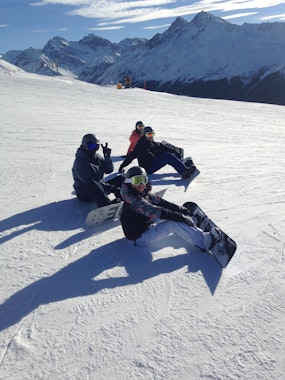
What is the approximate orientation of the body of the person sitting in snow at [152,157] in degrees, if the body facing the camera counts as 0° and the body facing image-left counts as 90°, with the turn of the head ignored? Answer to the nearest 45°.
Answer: approximately 315°

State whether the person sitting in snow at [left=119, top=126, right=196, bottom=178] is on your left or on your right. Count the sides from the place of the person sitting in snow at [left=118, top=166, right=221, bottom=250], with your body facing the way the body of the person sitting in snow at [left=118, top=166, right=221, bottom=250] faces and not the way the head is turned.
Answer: on your left

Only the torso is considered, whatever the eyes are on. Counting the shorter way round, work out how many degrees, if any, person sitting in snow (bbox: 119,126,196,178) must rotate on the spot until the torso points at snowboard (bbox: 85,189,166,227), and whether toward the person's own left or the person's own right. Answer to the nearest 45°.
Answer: approximately 45° to the person's own right

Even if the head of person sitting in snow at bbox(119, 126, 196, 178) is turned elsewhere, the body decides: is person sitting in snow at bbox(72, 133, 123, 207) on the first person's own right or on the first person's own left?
on the first person's own right

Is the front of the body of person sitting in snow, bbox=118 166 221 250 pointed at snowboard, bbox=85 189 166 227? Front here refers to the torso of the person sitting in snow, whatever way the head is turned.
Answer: no

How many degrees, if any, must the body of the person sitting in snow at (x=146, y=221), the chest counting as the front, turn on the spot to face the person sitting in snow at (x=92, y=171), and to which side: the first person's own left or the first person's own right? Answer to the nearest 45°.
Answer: approximately 135° to the first person's own left

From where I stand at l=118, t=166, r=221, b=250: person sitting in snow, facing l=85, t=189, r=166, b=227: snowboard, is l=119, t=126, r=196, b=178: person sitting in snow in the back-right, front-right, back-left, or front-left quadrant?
front-right

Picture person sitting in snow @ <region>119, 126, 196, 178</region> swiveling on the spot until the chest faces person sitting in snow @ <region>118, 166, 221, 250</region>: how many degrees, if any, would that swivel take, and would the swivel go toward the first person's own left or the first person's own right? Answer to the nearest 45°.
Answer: approximately 45° to the first person's own right

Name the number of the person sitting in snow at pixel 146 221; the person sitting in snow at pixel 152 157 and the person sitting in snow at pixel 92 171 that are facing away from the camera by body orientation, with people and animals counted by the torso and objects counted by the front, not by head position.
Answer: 0

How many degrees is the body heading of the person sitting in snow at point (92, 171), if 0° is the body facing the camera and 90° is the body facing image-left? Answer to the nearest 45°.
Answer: approximately 315°
